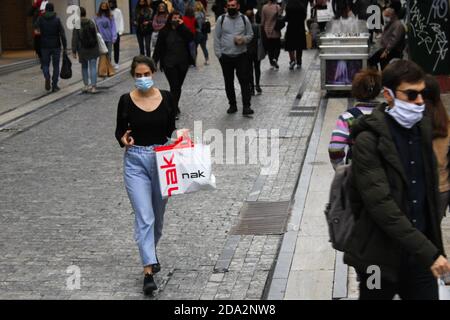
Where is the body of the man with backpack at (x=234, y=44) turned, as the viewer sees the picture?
toward the camera

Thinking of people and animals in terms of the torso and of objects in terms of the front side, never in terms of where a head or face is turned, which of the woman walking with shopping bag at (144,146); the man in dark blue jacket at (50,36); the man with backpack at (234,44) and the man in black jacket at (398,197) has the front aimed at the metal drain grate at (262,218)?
the man with backpack

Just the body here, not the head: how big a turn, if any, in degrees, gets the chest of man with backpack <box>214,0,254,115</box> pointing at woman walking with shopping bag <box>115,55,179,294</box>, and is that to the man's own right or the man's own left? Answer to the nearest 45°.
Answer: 0° — they already face them

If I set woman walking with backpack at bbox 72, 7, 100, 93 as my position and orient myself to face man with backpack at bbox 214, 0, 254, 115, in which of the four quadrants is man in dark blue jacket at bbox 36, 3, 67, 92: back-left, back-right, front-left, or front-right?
back-right

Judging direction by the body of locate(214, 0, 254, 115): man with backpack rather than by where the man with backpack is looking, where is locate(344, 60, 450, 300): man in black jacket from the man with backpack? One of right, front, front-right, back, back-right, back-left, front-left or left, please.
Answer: front

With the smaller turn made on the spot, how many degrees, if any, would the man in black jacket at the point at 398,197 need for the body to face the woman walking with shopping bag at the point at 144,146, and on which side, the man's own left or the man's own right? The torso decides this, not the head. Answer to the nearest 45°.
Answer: approximately 180°

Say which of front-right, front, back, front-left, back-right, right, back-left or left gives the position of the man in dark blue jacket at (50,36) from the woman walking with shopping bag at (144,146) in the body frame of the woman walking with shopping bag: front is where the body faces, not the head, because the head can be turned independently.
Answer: back

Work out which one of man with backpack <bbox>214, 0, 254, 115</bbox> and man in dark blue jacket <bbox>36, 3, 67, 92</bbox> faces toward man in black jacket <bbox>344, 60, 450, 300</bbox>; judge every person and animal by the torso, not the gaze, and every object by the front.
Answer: the man with backpack

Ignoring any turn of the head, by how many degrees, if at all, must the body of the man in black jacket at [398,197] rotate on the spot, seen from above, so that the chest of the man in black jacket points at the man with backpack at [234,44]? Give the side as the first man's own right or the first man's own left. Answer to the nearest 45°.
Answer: approximately 135° to the first man's own left

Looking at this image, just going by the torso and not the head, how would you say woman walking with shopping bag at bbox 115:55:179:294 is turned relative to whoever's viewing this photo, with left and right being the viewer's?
facing the viewer

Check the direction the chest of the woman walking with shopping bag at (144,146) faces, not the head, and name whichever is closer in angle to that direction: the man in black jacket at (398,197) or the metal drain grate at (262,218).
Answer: the man in black jacket

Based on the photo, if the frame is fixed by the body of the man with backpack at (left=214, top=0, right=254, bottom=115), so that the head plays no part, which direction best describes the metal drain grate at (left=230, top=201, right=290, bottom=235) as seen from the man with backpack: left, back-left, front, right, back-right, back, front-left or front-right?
front
